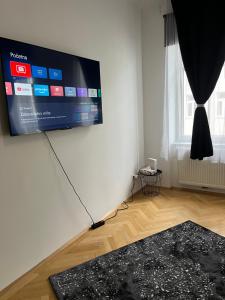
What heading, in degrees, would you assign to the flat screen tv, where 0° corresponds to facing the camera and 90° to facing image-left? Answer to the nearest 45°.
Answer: approximately 315°

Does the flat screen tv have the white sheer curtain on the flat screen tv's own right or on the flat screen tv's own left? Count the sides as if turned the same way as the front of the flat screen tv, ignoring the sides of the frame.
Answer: on the flat screen tv's own left

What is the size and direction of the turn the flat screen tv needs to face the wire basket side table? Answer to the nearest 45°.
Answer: approximately 90° to its left

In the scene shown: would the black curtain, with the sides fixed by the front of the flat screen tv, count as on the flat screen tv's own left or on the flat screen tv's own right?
on the flat screen tv's own left
